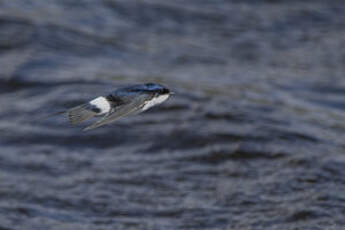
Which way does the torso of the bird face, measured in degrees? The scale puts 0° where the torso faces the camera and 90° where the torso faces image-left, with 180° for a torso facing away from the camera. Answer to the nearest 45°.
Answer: approximately 270°
